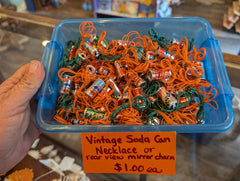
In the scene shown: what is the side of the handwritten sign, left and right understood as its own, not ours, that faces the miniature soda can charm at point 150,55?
back

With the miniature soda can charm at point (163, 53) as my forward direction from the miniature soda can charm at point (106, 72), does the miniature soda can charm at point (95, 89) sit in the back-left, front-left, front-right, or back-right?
back-right

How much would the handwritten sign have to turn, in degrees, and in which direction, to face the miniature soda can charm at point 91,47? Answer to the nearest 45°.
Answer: approximately 135° to its right

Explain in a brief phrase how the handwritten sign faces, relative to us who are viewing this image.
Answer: facing the viewer

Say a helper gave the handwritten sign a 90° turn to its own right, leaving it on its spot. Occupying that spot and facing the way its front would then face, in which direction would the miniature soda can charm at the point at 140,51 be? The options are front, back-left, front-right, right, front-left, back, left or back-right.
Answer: right
